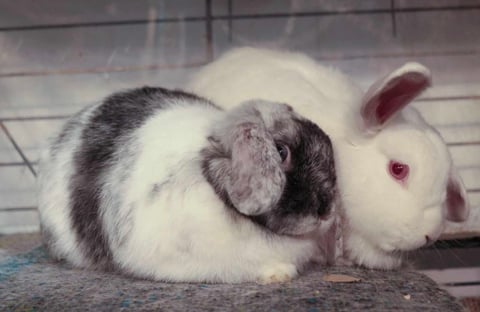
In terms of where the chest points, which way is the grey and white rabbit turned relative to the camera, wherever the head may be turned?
to the viewer's right
